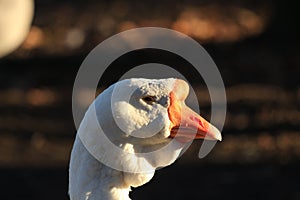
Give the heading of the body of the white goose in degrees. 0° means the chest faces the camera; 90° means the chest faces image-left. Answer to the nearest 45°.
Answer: approximately 270°
